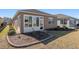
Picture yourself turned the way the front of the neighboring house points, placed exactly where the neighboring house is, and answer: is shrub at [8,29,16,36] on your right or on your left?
on your right

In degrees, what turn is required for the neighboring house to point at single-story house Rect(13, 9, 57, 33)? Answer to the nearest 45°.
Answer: approximately 135° to its right

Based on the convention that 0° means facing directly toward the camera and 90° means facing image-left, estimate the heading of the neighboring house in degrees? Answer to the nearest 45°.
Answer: approximately 315°
